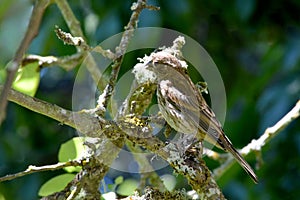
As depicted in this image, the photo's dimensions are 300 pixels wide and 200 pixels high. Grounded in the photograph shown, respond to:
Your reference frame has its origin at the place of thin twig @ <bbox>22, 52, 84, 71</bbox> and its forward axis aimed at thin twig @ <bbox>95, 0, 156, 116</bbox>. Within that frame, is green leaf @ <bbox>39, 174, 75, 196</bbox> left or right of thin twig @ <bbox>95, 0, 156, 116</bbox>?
right

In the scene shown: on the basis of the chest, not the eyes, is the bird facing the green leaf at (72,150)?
yes

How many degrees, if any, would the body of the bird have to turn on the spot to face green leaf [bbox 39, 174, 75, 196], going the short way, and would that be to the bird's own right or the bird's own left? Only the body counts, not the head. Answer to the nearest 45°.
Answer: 0° — it already faces it

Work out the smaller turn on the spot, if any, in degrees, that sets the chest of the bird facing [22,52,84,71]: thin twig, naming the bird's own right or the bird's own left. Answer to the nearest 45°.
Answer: approximately 45° to the bird's own right

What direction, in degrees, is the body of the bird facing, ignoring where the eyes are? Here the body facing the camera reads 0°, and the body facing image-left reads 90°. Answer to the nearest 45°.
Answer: approximately 90°
